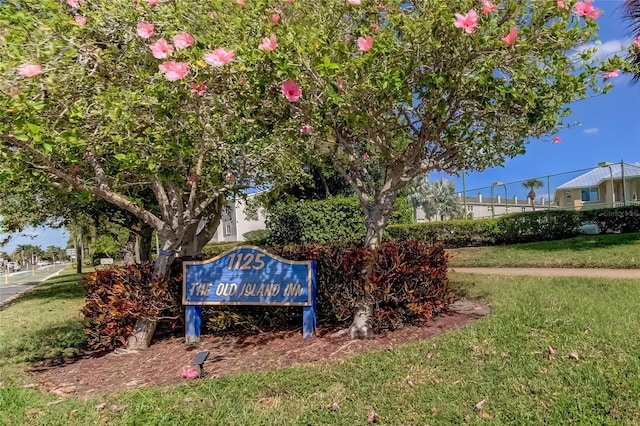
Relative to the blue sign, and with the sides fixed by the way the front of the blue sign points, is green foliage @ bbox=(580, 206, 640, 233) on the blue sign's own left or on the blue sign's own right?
on the blue sign's own left

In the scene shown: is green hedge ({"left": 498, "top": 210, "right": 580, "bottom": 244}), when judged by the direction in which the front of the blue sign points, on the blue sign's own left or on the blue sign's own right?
on the blue sign's own left

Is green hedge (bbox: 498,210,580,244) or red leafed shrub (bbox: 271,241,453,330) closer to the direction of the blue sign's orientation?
the red leafed shrub

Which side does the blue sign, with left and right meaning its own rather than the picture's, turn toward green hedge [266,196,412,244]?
back

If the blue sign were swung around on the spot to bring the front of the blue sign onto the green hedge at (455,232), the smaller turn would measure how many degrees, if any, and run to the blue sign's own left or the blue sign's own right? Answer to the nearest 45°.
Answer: approximately 135° to the blue sign's own left

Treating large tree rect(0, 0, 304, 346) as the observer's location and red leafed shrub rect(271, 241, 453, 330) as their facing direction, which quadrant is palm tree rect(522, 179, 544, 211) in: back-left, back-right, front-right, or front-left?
front-left

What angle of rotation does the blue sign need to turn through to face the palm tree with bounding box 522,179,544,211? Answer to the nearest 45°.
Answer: approximately 135° to its left

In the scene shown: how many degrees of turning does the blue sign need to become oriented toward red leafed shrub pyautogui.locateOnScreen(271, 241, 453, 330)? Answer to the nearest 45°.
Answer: approximately 90° to its left

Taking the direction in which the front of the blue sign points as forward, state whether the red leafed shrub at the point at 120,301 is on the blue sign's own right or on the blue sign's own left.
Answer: on the blue sign's own right

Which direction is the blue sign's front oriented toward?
toward the camera

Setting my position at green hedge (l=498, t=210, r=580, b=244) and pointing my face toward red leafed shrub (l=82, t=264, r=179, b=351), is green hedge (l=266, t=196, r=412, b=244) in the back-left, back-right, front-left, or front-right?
front-right
